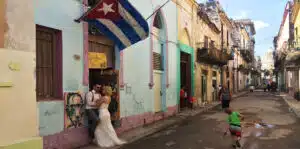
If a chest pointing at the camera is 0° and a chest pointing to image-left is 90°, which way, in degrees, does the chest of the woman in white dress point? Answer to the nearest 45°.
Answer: approximately 135°

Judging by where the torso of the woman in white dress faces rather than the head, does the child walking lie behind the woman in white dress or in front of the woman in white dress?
behind
